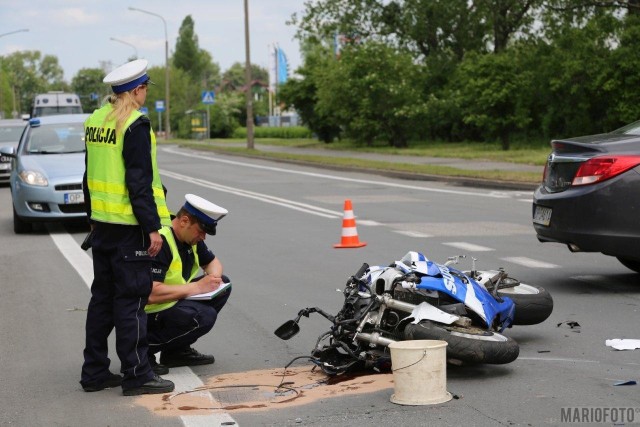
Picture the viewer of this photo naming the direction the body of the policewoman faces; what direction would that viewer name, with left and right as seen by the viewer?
facing away from the viewer and to the right of the viewer

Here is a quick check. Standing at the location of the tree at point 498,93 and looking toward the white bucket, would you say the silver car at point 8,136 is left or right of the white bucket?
right

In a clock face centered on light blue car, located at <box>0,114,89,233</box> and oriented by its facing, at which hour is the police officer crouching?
The police officer crouching is roughly at 12 o'clock from the light blue car.

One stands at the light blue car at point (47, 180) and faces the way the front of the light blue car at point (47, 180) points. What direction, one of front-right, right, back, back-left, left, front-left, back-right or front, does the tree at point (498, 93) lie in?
back-left

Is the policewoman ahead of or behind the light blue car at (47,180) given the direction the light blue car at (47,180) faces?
ahead

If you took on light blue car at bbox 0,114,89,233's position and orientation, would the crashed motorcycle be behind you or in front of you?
in front

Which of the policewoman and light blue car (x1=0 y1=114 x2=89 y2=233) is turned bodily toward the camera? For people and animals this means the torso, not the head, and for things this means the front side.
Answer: the light blue car

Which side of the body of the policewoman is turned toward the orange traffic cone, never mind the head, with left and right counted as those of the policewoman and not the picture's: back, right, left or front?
front

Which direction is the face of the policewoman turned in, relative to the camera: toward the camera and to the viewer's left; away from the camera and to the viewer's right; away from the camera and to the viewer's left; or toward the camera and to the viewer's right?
away from the camera and to the viewer's right

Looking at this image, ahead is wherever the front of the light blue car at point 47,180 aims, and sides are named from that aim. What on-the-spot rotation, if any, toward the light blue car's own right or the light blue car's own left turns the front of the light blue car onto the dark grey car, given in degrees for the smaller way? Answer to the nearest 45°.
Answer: approximately 45° to the light blue car's own left

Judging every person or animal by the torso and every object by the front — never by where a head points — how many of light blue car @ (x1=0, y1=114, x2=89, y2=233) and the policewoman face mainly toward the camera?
1

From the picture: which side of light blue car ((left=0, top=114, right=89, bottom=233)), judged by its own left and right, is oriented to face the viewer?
front

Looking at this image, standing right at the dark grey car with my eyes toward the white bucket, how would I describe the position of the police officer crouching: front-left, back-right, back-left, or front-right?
front-right
